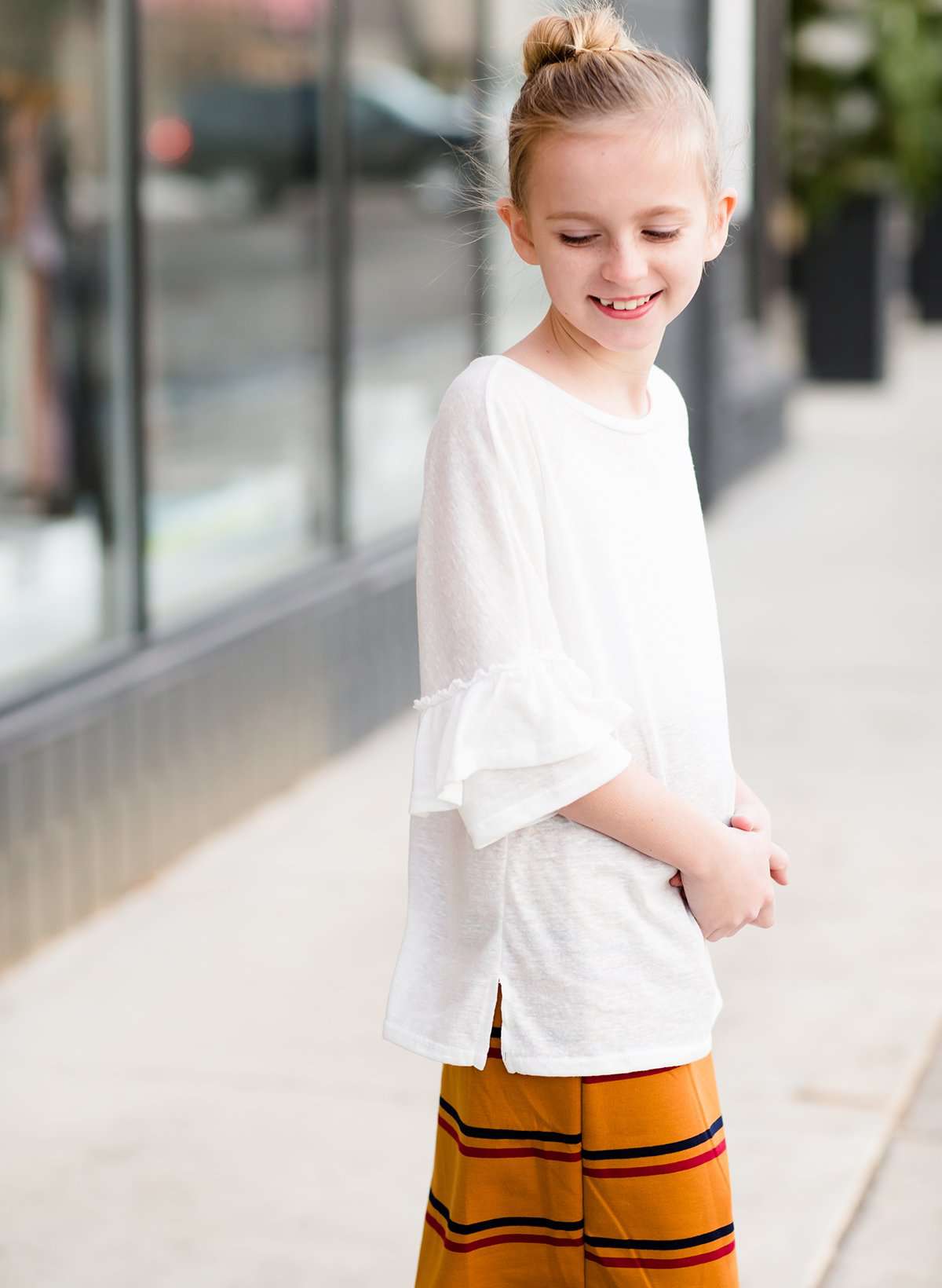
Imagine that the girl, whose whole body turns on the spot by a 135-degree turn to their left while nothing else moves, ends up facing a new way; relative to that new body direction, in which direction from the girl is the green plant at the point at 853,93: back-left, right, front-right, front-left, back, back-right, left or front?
front

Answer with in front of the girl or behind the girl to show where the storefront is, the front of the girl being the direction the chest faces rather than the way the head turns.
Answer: behind

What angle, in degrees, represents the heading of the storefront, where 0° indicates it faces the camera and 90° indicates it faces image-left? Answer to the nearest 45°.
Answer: approximately 315°

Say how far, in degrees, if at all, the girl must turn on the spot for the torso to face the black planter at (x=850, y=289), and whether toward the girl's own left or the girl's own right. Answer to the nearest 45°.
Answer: approximately 135° to the girl's own left

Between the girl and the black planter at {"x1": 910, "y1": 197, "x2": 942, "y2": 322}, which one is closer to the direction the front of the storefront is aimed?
the girl

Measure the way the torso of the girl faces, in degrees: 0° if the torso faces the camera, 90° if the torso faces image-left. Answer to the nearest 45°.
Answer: approximately 315°

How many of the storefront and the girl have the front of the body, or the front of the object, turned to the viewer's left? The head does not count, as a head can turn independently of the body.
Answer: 0

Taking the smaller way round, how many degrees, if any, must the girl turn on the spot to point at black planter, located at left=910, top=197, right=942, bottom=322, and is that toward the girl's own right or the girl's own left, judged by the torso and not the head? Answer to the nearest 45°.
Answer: approximately 135° to the girl's own left

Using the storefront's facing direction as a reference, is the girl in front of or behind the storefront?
in front
